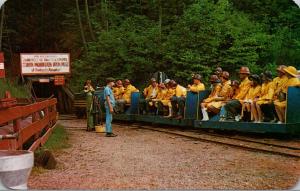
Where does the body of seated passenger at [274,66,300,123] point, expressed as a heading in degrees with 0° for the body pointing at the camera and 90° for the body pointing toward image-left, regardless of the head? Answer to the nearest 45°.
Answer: approximately 90°

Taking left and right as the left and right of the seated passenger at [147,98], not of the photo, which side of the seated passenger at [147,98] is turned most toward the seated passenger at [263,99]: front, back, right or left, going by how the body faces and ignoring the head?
left

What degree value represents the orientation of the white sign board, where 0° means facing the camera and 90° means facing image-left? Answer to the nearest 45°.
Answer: approximately 0°

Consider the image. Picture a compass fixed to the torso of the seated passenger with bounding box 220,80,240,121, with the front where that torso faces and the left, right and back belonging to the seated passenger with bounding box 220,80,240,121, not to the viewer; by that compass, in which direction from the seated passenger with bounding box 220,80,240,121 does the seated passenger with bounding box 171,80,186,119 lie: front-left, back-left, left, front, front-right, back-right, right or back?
front-right

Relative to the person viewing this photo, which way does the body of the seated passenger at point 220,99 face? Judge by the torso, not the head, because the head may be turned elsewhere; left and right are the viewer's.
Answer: facing to the left of the viewer

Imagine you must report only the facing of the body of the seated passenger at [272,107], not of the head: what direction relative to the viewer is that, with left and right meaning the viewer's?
facing to the left of the viewer

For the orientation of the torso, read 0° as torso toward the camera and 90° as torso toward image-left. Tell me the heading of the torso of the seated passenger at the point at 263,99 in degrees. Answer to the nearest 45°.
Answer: approximately 90°
